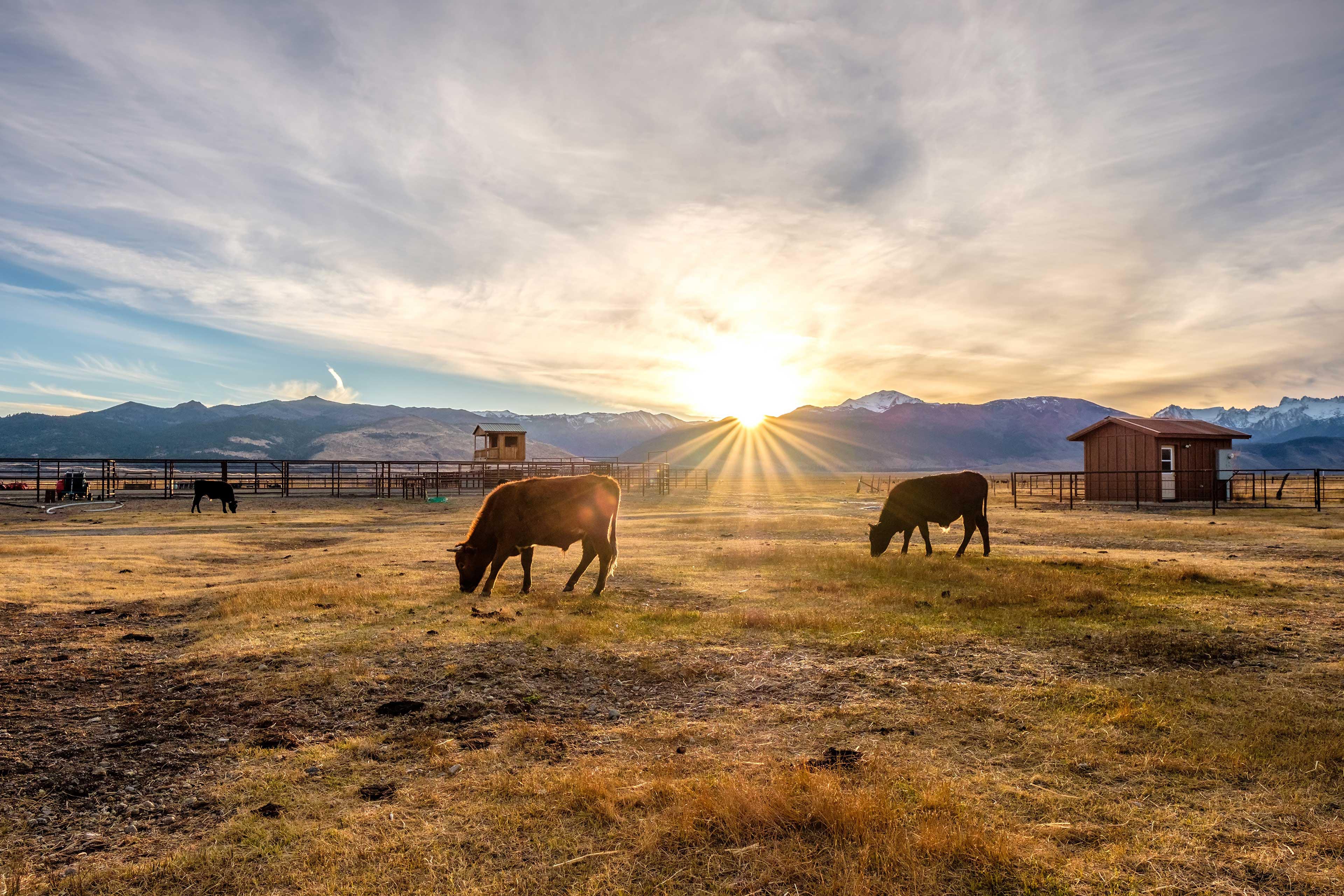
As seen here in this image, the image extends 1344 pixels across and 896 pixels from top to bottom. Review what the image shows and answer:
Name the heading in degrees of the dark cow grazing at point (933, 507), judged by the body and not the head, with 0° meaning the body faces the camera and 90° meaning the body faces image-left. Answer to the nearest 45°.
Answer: approximately 90°

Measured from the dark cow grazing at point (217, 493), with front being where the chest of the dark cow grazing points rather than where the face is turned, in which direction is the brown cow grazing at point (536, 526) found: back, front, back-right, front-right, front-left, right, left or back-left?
right

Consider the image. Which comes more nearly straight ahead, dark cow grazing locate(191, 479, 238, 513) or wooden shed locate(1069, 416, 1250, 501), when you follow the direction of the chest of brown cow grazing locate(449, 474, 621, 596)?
the dark cow grazing

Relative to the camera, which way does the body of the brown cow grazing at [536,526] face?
to the viewer's left

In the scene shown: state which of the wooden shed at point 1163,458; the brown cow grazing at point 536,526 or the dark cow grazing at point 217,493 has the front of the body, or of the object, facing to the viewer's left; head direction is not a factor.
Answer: the brown cow grazing

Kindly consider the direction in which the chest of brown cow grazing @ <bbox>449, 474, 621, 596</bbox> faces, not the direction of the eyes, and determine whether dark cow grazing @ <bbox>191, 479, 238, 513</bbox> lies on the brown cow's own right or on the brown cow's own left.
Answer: on the brown cow's own right

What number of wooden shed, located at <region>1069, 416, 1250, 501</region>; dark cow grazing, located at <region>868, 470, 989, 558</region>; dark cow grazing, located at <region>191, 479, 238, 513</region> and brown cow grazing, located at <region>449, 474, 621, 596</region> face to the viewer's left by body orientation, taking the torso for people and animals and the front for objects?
2

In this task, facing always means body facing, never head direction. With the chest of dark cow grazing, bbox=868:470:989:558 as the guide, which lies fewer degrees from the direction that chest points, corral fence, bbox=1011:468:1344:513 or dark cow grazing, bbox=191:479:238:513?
the dark cow grazing

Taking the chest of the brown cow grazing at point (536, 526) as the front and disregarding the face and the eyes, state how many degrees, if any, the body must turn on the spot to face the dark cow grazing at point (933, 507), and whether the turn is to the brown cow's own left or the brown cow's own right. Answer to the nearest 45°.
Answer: approximately 180°

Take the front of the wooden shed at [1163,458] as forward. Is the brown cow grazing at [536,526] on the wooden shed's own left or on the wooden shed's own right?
on the wooden shed's own right

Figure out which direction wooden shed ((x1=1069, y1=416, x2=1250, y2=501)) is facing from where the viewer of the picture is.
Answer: facing the viewer and to the right of the viewer

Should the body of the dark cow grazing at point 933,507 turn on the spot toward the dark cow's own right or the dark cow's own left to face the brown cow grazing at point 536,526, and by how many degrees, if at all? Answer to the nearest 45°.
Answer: approximately 45° to the dark cow's own left

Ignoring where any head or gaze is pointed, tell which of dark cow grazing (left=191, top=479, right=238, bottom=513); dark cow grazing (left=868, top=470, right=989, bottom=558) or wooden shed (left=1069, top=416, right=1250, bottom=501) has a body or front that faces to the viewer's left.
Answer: dark cow grazing (left=868, top=470, right=989, bottom=558)

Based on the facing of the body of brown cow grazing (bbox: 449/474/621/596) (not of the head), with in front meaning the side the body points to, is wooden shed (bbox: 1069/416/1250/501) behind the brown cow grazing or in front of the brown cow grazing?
behind

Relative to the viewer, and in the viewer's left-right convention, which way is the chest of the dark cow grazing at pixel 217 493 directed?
facing to the right of the viewer
